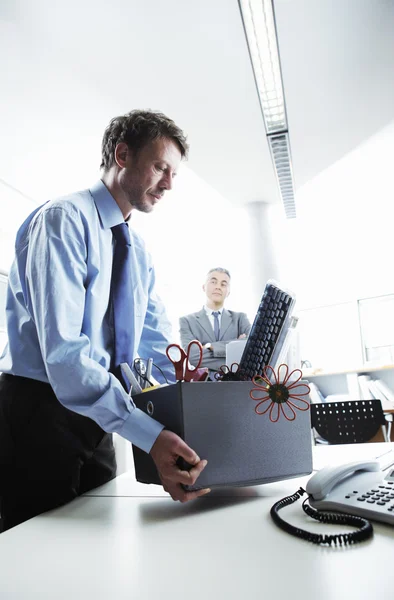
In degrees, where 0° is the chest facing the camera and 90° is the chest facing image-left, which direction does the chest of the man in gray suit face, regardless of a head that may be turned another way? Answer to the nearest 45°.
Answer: approximately 0°

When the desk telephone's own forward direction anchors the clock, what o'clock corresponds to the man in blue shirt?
The man in blue shirt is roughly at 2 o'clock from the desk telephone.

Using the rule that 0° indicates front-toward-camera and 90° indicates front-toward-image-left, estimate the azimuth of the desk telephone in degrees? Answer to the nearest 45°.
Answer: approximately 45°

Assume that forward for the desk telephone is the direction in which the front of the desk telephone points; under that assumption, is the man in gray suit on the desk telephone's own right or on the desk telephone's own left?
on the desk telephone's own right

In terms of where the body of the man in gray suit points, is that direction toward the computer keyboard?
yes
